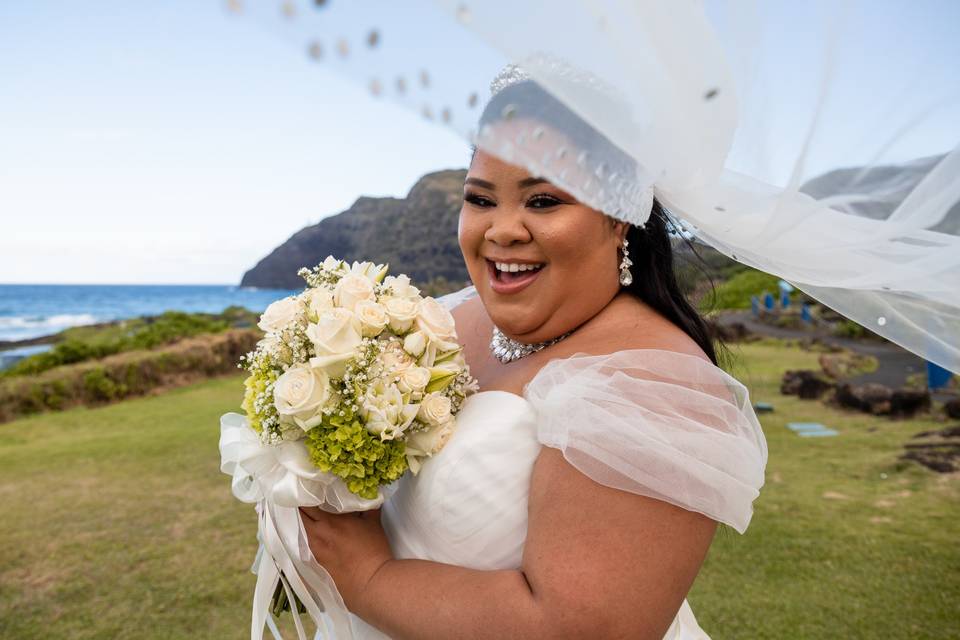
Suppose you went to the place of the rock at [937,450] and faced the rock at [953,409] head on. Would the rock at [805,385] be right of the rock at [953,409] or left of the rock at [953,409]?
left

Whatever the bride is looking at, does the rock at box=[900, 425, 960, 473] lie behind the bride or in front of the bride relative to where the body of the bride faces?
behind

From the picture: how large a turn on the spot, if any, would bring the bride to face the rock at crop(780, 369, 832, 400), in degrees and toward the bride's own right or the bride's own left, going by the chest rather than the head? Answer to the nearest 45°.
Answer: approximately 180°

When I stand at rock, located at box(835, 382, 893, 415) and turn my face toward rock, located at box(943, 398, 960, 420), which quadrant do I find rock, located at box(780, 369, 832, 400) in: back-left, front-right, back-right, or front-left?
back-left

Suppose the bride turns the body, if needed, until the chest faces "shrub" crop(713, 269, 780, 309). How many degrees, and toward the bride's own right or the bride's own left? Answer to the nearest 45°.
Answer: approximately 135° to the bride's own right

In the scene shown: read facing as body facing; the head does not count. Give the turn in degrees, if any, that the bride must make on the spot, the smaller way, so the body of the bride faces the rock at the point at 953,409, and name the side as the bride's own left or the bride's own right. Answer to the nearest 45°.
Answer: approximately 180°

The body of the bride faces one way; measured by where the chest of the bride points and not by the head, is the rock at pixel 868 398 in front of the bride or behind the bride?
behind

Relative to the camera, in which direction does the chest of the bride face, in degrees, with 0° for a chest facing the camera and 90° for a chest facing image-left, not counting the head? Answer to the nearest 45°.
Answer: approximately 45°
